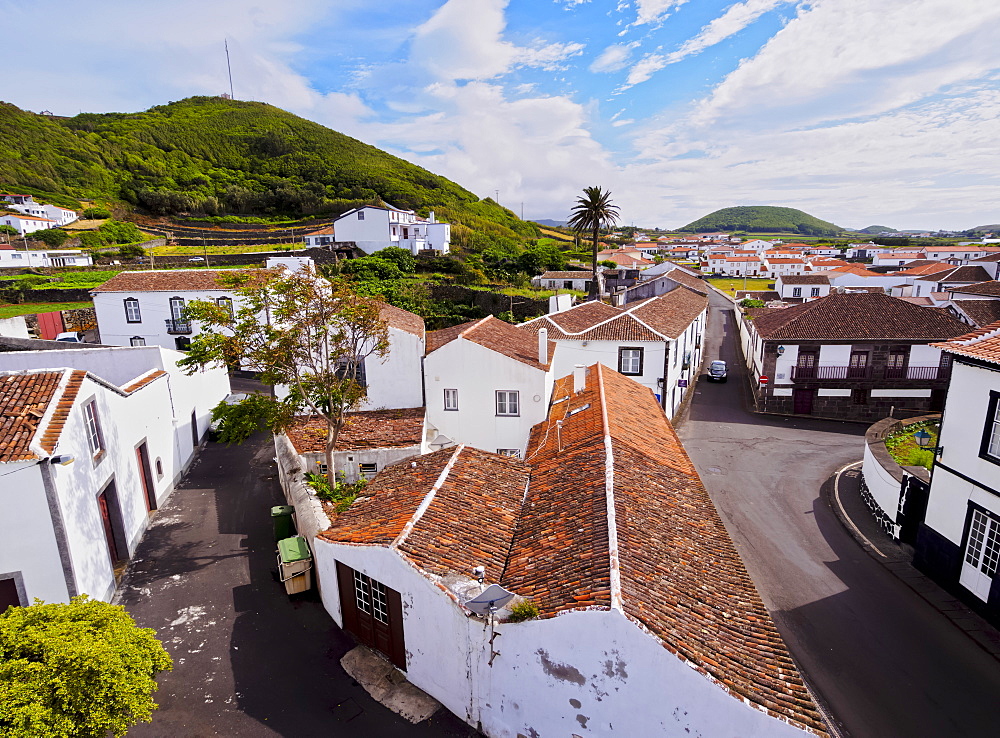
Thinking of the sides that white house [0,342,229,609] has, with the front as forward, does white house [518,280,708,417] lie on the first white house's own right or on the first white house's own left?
on the first white house's own left

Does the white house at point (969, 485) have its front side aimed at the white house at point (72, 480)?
yes

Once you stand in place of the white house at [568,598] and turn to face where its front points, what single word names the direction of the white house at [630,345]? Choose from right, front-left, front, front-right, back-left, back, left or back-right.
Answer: back-right

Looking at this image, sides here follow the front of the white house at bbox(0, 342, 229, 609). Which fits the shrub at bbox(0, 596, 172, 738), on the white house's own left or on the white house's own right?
on the white house's own right

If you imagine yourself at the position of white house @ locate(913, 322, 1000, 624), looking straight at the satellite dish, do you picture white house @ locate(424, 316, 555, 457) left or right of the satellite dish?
right

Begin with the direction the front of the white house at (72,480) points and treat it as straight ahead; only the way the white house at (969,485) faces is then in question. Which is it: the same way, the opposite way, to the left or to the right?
the opposite way

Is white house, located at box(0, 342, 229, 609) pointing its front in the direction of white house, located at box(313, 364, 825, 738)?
yes

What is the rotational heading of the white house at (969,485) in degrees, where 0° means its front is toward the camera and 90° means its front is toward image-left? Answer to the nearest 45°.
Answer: approximately 45°

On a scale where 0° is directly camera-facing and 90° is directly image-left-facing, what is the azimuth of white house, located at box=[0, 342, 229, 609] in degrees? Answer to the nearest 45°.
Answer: approximately 315°

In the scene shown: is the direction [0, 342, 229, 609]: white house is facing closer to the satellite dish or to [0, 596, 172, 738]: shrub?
the satellite dish

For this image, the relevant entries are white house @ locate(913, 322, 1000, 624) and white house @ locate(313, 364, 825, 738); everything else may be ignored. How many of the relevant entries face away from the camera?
0

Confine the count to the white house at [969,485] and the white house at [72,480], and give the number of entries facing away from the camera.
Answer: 0
